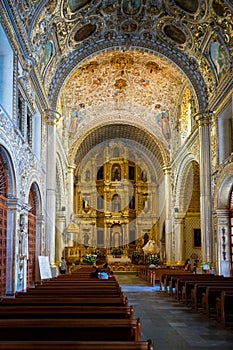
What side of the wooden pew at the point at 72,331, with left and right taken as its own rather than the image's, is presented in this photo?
back

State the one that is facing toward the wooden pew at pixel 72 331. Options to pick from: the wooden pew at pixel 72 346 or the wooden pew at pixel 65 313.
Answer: the wooden pew at pixel 72 346

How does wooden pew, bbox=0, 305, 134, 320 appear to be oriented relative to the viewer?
away from the camera

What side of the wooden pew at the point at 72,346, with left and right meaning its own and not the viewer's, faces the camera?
back

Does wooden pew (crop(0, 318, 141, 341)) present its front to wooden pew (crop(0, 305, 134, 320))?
yes
